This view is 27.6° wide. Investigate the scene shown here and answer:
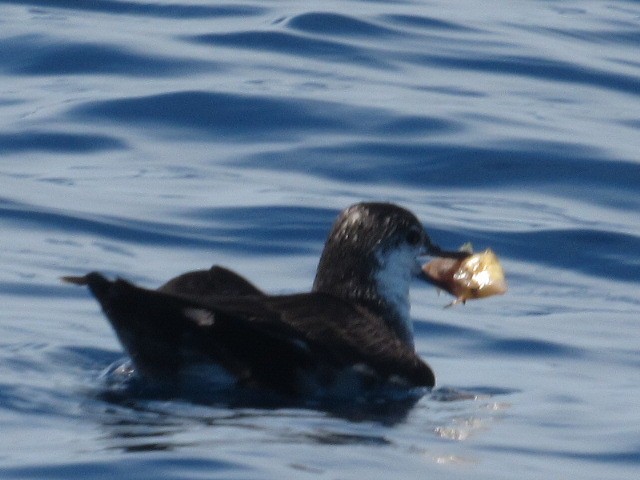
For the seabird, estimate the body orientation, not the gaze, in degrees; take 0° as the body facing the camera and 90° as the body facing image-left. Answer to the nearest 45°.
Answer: approximately 270°
